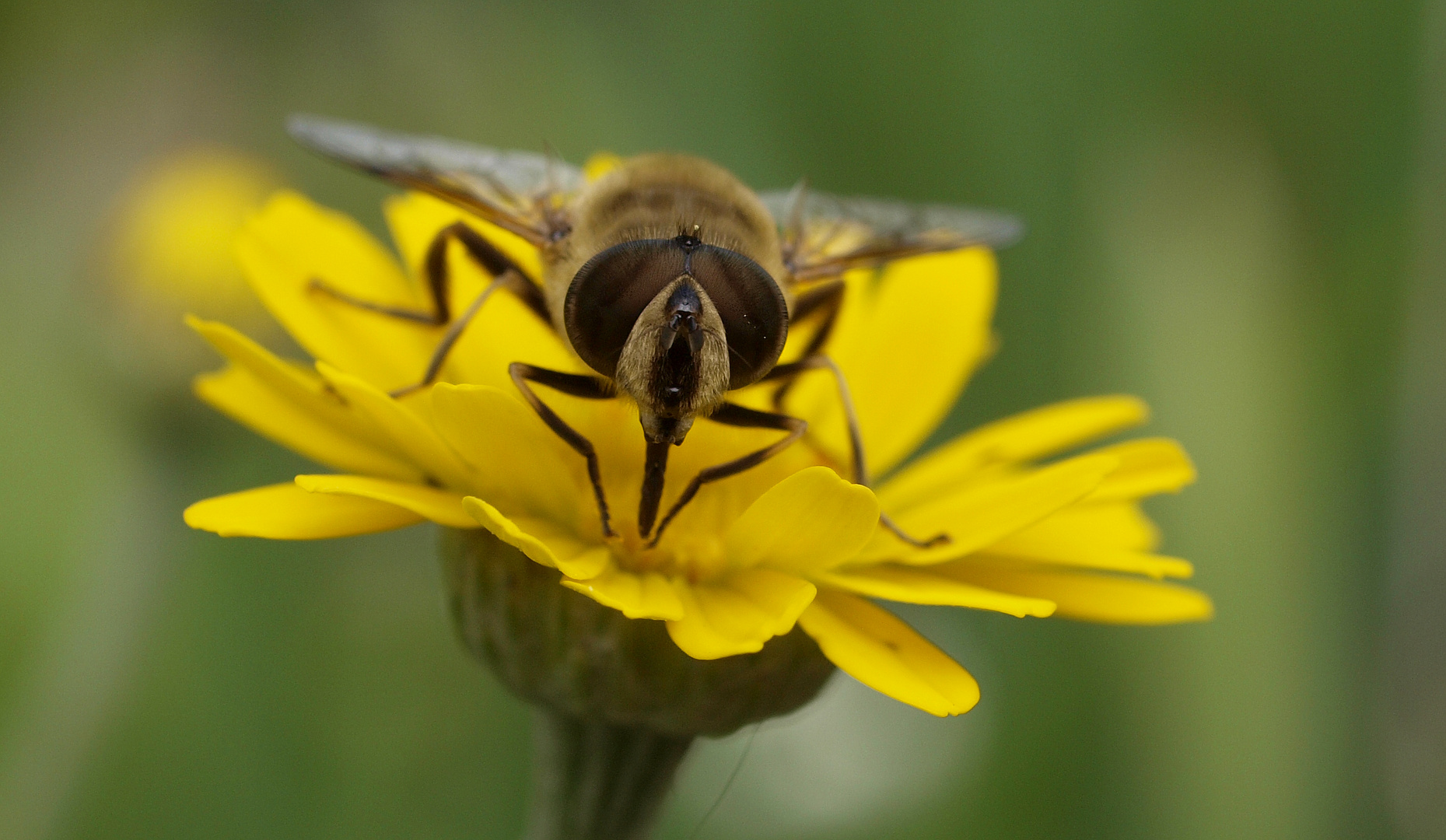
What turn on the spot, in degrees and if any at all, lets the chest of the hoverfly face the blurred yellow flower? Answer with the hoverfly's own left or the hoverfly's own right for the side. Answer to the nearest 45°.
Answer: approximately 135° to the hoverfly's own right

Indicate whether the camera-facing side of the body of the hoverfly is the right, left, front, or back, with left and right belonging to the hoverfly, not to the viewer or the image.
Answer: front
